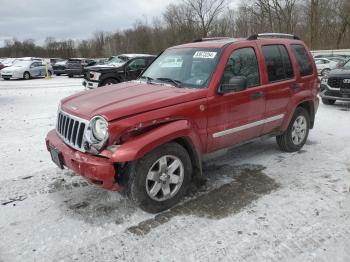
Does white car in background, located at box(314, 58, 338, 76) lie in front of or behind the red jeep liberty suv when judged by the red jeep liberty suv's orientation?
behind

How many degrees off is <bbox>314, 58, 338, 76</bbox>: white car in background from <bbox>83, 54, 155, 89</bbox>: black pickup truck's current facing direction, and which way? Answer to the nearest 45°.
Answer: approximately 180°

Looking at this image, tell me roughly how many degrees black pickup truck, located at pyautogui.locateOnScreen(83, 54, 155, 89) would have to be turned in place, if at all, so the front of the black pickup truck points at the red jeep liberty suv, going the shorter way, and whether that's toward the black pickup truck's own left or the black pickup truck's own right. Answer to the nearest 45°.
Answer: approximately 45° to the black pickup truck's own left

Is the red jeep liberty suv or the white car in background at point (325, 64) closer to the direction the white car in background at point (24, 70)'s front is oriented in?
the red jeep liberty suv

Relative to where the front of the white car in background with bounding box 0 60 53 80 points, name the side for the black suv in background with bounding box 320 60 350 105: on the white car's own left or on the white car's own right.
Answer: on the white car's own left

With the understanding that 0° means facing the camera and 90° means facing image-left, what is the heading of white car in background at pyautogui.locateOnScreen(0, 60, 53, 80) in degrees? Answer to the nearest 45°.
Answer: approximately 45°

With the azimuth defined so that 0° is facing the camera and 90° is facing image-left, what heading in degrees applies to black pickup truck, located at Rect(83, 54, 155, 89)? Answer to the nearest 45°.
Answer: approximately 45°
